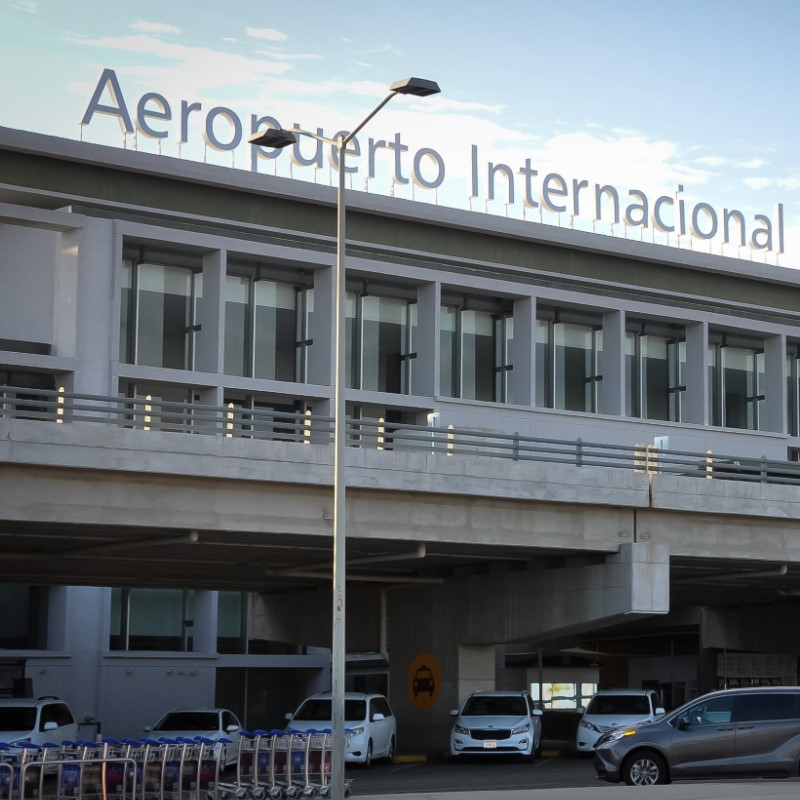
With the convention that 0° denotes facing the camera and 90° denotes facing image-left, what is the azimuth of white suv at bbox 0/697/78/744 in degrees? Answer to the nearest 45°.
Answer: approximately 45°

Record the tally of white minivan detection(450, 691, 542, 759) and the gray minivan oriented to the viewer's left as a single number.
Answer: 1

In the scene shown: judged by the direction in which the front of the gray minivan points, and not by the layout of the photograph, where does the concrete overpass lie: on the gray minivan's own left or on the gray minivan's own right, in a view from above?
on the gray minivan's own right

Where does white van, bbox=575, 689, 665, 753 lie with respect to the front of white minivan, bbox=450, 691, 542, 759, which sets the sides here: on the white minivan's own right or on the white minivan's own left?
on the white minivan's own left

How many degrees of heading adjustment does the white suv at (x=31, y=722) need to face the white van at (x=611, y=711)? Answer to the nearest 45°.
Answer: approximately 135° to its left

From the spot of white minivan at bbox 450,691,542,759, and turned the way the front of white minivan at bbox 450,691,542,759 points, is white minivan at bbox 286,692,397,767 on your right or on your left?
on your right

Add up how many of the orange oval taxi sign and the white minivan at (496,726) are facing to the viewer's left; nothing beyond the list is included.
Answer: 0

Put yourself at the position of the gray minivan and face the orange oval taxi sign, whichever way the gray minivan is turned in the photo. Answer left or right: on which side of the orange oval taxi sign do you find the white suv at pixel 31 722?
left

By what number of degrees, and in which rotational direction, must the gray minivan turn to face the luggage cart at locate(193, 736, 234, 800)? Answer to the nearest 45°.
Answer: approximately 45° to its left

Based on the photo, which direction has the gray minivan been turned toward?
to the viewer's left

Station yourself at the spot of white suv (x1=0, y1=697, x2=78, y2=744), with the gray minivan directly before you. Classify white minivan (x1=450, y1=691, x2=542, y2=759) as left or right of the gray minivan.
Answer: left

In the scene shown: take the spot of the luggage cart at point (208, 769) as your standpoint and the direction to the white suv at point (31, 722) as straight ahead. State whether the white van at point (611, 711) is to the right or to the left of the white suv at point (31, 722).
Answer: right

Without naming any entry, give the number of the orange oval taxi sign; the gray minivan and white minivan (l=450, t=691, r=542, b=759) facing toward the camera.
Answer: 2

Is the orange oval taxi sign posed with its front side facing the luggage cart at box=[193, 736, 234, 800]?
yes
